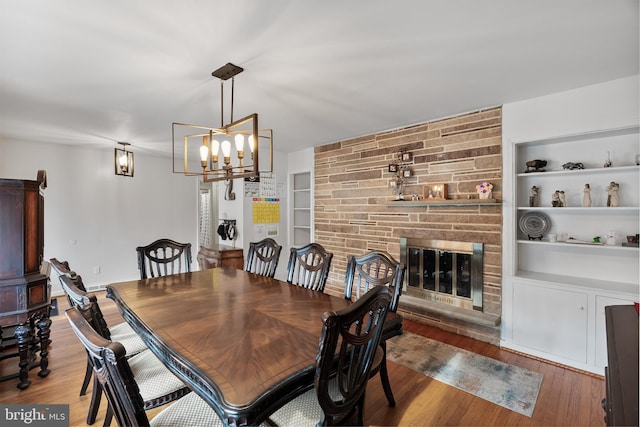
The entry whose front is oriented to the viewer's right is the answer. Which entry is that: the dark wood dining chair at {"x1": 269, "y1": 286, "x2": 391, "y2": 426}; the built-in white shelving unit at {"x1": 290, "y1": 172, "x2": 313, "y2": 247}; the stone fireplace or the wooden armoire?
the wooden armoire

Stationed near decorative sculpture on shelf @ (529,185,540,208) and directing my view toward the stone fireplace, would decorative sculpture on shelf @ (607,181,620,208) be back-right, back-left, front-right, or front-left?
back-left

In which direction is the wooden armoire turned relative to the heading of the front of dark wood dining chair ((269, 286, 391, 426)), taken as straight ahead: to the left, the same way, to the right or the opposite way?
to the right

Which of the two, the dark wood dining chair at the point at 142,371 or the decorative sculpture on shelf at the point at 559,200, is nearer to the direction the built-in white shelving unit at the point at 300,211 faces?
the dark wood dining chair

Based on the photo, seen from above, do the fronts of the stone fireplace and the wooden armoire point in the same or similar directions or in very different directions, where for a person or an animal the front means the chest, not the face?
very different directions

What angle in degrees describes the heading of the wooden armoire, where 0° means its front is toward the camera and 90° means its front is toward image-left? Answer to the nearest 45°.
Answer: approximately 270°

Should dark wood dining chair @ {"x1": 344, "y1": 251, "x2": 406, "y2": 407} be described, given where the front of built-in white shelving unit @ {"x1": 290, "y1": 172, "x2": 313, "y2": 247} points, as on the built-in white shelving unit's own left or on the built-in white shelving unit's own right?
on the built-in white shelving unit's own left

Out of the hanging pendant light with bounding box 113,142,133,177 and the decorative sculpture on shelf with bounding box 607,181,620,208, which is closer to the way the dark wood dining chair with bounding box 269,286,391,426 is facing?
the hanging pendant light

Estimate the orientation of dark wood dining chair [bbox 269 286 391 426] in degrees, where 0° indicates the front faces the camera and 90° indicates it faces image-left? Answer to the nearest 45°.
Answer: approximately 135°
